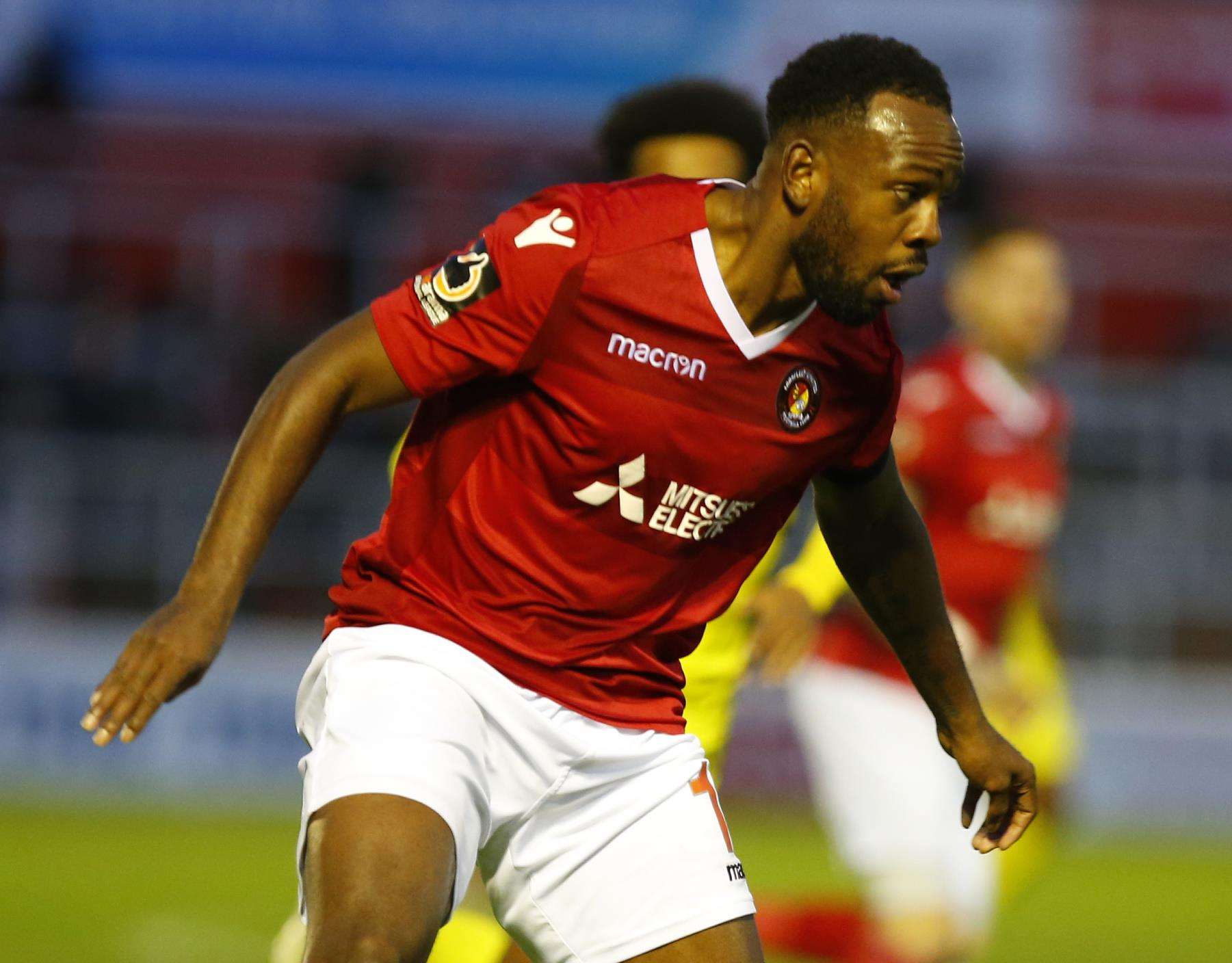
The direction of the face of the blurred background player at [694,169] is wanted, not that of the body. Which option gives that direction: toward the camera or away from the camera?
toward the camera

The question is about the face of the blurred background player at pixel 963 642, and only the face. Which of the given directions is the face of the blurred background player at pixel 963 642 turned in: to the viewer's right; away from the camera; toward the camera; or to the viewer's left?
toward the camera
